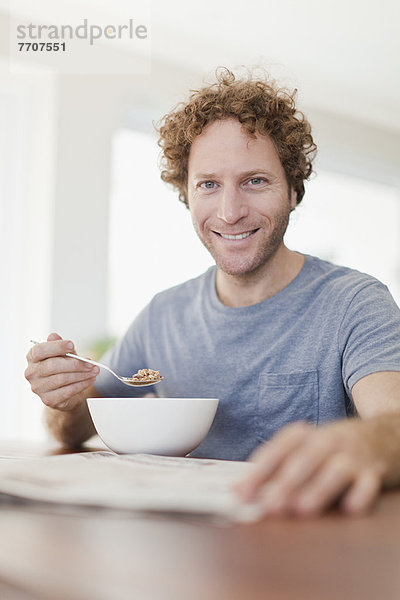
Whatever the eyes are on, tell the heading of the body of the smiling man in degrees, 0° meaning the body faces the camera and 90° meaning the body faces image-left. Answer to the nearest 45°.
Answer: approximately 45°

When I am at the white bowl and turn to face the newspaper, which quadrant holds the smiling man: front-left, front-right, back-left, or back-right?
back-left
